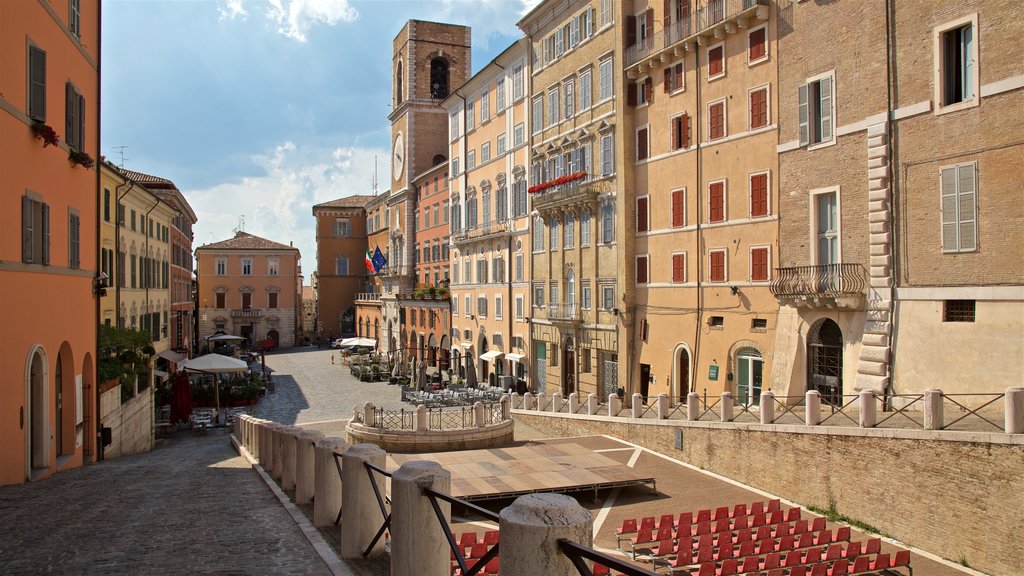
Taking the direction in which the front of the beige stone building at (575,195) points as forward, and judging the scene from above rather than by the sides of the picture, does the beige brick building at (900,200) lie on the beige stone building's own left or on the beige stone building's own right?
on the beige stone building's own left

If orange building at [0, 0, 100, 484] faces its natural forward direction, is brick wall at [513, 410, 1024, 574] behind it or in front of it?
in front

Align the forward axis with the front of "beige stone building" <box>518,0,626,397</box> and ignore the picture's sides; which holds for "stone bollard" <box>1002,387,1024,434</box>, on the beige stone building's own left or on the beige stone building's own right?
on the beige stone building's own left

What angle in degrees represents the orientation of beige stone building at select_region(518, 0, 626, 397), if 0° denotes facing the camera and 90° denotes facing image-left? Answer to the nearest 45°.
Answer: approximately 45°

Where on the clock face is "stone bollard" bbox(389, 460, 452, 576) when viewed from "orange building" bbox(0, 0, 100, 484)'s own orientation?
The stone bollard is roughly at 1 o'clock from the orange building.

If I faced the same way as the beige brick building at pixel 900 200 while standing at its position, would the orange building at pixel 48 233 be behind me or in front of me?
in front

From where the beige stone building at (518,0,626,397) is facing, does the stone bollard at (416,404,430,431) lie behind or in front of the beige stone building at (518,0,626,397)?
in front

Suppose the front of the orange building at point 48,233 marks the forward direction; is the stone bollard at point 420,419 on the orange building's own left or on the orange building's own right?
on the orange building's own left

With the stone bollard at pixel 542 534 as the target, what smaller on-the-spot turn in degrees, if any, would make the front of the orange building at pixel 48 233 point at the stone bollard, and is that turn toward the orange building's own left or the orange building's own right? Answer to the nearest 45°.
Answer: approximately 45° to the orange building's own right

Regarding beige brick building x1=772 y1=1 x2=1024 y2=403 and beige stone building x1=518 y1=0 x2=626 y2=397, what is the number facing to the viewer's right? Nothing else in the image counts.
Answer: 0

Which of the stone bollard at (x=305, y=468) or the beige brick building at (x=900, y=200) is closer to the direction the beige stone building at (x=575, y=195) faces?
the stone bollard
